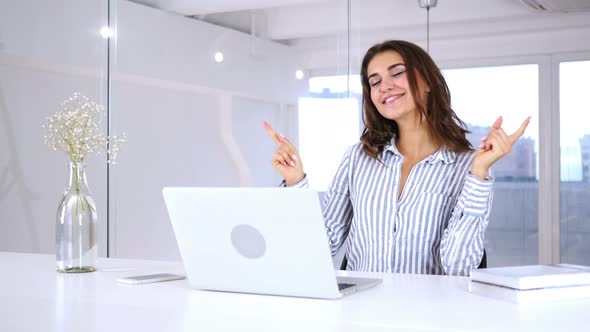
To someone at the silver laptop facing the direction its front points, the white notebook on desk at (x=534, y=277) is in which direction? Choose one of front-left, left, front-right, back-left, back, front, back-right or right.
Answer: front-right

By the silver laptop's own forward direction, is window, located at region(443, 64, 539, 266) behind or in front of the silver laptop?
in front

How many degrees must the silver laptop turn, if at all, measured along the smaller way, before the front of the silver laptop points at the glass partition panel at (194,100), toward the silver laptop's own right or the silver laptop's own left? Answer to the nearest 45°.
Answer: approximately 45° to the silver laptop's own left

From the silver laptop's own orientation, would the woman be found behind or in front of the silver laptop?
in front

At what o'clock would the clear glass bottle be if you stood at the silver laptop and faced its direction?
The clear glass bottle is roughly at 9 o'clock from the silver laptop.

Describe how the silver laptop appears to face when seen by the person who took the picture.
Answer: facing away from the viewer and to the right of the viewer

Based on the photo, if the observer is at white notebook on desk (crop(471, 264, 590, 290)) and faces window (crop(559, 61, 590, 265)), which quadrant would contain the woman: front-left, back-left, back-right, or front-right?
front-left

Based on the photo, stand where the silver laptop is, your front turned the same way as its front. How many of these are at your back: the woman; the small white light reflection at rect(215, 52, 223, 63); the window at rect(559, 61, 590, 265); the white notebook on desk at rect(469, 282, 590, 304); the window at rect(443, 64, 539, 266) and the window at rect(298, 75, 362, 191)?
0

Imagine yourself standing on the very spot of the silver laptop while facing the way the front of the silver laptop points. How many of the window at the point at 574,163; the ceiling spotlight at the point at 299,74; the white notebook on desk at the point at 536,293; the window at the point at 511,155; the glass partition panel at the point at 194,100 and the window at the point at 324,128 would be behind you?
0

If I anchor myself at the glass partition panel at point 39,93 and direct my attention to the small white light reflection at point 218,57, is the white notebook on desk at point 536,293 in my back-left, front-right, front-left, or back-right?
front-right

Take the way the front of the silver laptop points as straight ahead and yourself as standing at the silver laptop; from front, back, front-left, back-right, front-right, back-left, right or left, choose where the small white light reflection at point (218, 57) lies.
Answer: front-left

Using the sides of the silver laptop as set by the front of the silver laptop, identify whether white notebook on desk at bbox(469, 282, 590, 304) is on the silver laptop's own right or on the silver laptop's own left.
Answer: on the silver laptop's own right

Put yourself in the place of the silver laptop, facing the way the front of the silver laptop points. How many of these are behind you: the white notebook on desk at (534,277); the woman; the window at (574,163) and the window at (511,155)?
0

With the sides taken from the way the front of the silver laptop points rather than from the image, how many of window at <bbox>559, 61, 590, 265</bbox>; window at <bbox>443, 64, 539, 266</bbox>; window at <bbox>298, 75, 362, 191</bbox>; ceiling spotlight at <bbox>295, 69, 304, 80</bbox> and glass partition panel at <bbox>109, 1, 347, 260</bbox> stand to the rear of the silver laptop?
0

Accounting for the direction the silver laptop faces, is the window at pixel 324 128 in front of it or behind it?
in front

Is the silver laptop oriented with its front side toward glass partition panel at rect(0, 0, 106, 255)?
no

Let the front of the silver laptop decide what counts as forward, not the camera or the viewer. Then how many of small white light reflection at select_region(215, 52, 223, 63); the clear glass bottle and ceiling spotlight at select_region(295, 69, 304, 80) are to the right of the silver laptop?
0
